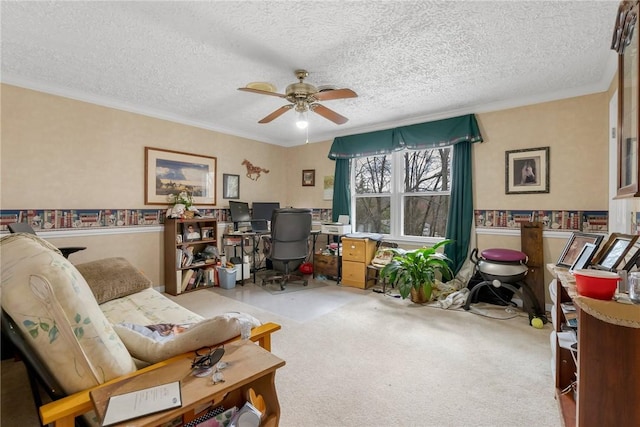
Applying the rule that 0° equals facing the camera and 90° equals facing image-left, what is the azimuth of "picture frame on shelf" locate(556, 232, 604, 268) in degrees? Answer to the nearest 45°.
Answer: approximately 45°

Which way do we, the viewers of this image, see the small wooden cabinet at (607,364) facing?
facing to the left of the viewer

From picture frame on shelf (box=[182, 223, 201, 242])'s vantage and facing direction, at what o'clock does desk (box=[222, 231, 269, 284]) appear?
The desk is roughly at 10 o'clock from the picture frame on shelf.

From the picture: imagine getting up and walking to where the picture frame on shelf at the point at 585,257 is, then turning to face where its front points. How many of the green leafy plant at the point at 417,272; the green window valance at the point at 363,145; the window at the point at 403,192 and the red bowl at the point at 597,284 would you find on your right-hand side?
3

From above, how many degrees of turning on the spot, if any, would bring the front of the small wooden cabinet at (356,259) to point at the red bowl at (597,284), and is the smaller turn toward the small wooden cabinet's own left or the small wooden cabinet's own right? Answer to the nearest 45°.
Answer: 0° — it already faces it

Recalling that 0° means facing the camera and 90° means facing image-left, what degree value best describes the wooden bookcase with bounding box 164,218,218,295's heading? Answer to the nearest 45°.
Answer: approximately 315°

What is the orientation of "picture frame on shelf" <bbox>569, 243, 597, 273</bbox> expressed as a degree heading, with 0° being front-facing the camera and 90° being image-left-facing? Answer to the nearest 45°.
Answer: approximately 45°

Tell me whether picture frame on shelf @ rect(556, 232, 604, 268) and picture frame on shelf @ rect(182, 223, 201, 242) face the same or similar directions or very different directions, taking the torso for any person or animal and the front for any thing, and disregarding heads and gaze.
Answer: very different directions

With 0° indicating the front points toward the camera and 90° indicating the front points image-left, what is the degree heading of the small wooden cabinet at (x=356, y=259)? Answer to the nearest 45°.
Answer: approximately 0°

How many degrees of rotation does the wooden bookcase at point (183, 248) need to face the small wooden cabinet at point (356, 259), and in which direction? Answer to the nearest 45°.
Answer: approximately 45° to its left

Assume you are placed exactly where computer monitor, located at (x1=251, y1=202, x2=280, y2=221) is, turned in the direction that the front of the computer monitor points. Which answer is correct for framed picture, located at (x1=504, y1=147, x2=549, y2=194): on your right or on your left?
on your left

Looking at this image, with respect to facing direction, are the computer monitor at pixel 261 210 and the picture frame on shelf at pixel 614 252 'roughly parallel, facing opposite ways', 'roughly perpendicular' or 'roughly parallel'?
roughly perpendicular
